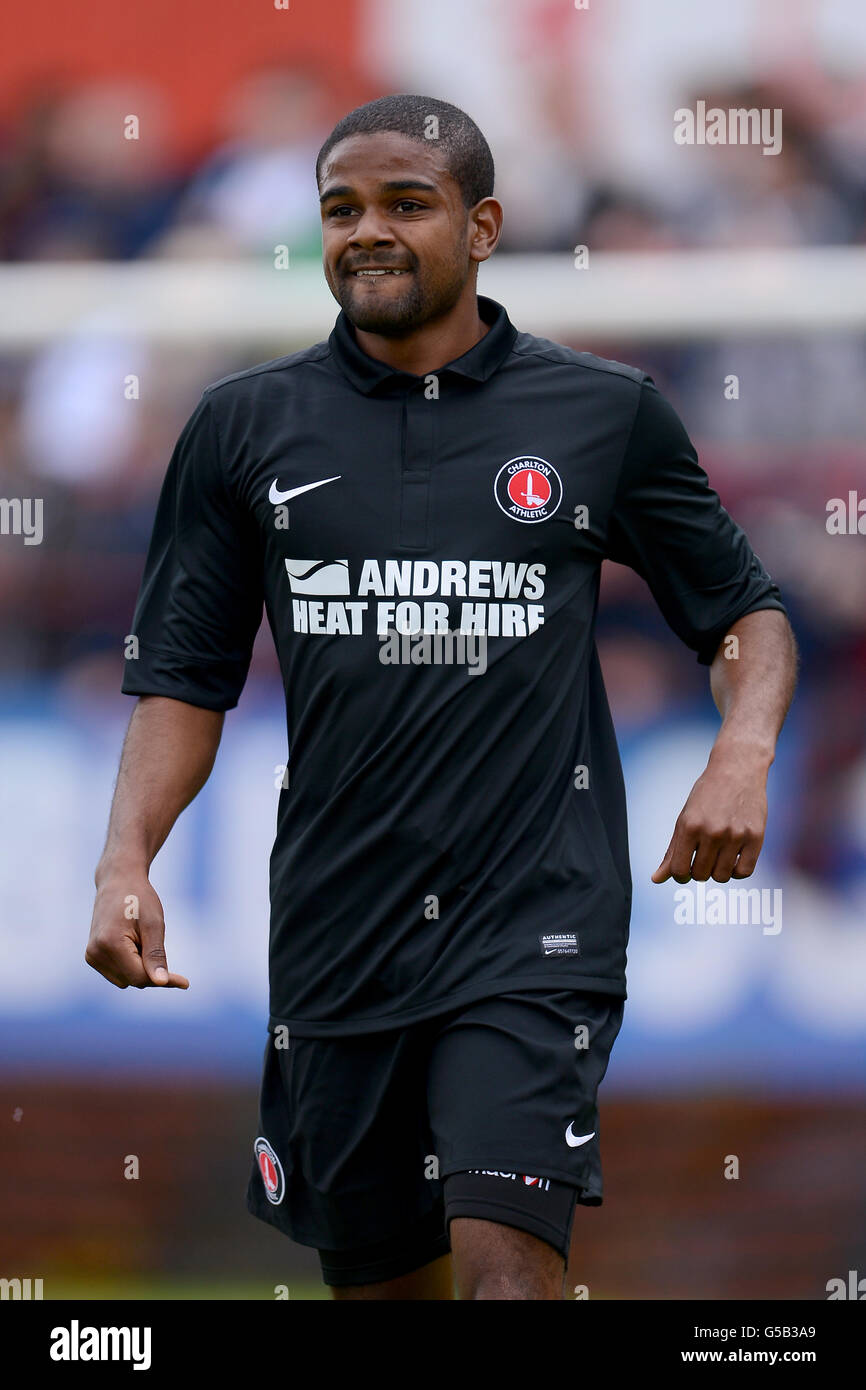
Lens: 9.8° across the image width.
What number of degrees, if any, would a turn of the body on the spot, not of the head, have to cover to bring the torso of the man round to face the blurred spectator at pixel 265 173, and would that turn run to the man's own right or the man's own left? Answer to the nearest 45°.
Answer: approximately 180°

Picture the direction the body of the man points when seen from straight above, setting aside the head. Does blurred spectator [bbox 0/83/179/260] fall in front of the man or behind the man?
behind

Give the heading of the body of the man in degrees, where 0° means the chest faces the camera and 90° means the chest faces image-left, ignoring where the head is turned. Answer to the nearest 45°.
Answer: approximately 0°

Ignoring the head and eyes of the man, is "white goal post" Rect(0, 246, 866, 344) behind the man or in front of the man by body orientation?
behind
